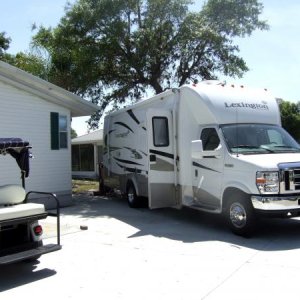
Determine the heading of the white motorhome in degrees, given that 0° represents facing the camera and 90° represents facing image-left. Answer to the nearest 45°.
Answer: approximately 315°

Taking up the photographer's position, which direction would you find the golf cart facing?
facing away from the viewer and to the left of the viewer

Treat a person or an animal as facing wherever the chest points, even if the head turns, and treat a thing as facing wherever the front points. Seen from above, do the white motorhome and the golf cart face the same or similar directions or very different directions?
very different directions

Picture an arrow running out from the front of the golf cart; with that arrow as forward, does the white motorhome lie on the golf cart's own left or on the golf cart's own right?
on the golf cart's own right

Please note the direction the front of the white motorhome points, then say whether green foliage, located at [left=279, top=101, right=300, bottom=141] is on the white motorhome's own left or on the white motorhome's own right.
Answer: on the white motorhome's own left

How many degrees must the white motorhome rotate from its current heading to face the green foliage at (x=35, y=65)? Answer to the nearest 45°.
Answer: approximately 180°

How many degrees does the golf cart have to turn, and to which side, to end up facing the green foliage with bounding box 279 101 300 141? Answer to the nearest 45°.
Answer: approximately 90° to its right
